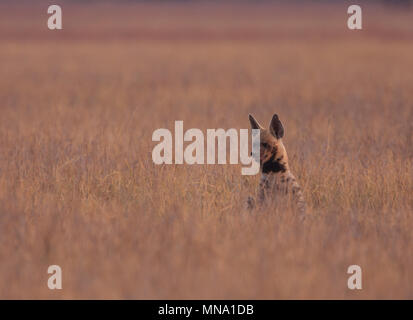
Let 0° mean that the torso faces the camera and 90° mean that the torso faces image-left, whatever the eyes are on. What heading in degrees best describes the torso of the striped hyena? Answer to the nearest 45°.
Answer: approximately 45°
